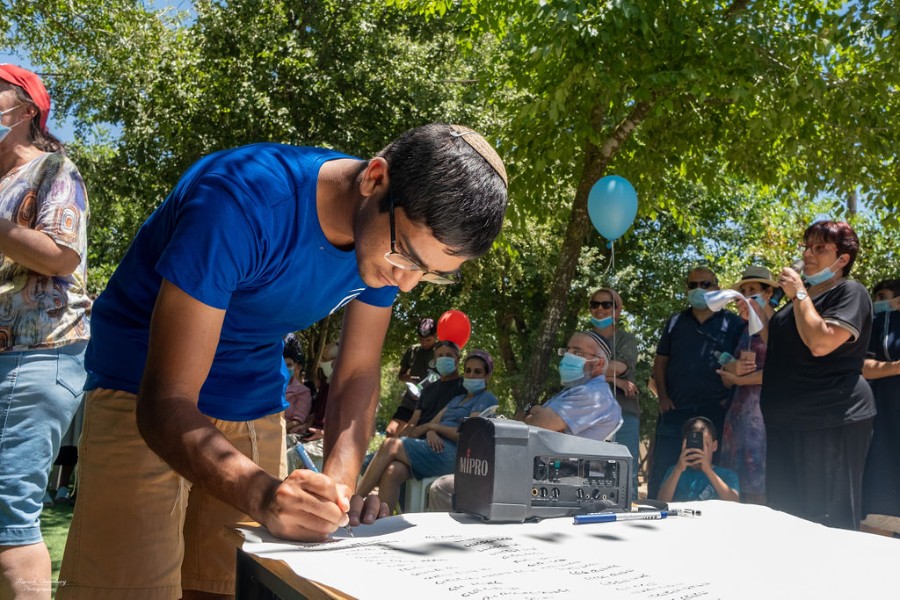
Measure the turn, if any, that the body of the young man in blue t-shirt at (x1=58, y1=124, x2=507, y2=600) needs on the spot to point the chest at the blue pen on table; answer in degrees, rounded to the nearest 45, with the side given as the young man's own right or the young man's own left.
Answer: approximately 45° to the young man's own left

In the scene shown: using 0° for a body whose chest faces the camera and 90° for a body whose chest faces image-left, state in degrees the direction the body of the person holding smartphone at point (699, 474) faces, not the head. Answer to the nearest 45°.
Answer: approximately 0°

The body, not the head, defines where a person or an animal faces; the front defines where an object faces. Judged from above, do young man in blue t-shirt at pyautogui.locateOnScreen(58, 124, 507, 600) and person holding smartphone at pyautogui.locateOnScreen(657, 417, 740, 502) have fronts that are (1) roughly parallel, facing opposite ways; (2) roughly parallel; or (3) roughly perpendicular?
roughly perpendicular

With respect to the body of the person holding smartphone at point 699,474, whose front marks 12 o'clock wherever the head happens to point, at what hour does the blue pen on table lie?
The blue pen on table is roughly at 12 o'clock from the person holding smartphone.

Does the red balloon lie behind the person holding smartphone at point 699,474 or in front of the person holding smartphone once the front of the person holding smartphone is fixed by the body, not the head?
behind

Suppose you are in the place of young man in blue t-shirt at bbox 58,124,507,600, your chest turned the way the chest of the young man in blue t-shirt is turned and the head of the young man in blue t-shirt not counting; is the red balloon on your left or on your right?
on your left

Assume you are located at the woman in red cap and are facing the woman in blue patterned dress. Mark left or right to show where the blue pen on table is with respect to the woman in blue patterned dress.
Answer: right

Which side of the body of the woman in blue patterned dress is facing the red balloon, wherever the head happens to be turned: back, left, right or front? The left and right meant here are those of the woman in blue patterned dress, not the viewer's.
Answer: right

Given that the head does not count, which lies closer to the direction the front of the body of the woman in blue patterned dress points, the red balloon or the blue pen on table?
the blue pen on table
